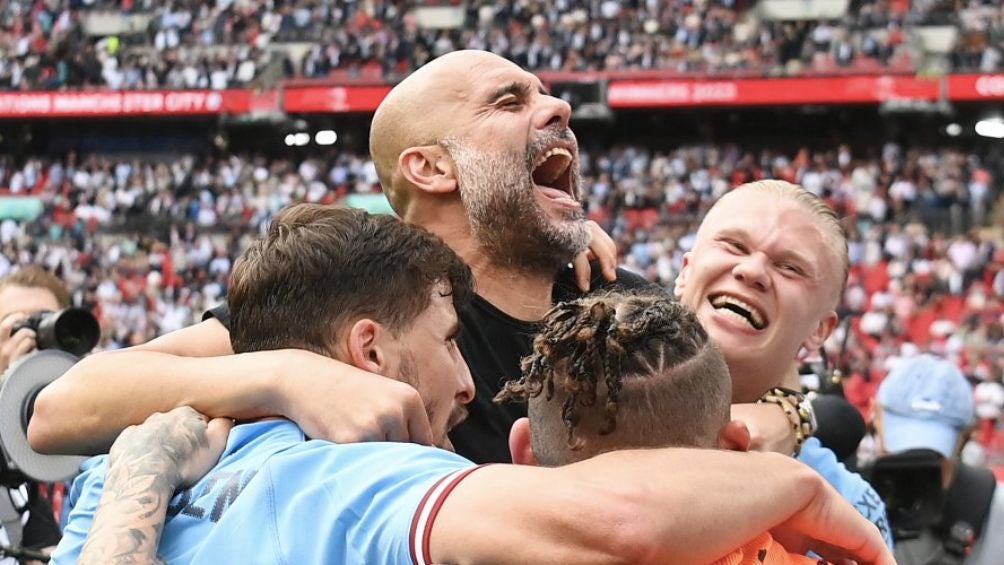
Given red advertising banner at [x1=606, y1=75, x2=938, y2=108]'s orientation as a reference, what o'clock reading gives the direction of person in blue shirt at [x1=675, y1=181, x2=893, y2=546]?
The person in blue shirt is roughly at 12 o'clock from the red advertising banner.

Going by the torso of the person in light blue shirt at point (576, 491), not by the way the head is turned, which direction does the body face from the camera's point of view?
away from the camera

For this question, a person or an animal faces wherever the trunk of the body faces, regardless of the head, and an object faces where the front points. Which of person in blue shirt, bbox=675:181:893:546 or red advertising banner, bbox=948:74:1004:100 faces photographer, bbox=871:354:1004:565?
the red advertising banner

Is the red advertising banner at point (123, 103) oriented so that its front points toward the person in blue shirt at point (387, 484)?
yes

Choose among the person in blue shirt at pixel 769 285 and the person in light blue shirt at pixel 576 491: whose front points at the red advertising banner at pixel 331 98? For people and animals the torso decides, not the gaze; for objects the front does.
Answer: the person in light blue shirt

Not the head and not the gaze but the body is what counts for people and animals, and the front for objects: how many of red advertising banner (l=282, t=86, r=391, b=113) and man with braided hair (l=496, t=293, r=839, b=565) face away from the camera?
1

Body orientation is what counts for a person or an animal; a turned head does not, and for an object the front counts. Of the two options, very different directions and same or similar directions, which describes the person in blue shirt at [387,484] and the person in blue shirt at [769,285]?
very different directions

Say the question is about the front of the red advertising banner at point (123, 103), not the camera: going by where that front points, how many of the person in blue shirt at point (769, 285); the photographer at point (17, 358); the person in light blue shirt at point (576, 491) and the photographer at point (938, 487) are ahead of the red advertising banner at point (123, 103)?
4

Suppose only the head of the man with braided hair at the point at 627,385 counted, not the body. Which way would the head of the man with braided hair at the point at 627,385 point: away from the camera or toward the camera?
away from the camera

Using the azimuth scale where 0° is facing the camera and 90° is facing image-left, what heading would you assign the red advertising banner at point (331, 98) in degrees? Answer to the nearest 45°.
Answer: approximately 0°

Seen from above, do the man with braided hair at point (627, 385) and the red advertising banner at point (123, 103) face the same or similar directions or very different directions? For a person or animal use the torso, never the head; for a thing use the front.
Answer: very different directions

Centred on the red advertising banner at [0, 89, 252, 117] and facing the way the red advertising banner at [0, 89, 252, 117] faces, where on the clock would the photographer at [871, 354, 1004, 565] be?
The photographer is roughly at 12 o'clock from the red advertising banner.

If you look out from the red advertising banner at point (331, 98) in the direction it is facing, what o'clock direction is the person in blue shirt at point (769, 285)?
The person in blue shirt is roughly at 12 o'clock from the red advertising banner.
